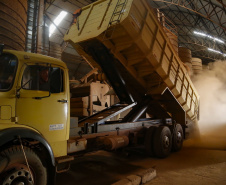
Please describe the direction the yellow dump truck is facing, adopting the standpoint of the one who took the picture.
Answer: facing the viewer and to the left of the viewer
